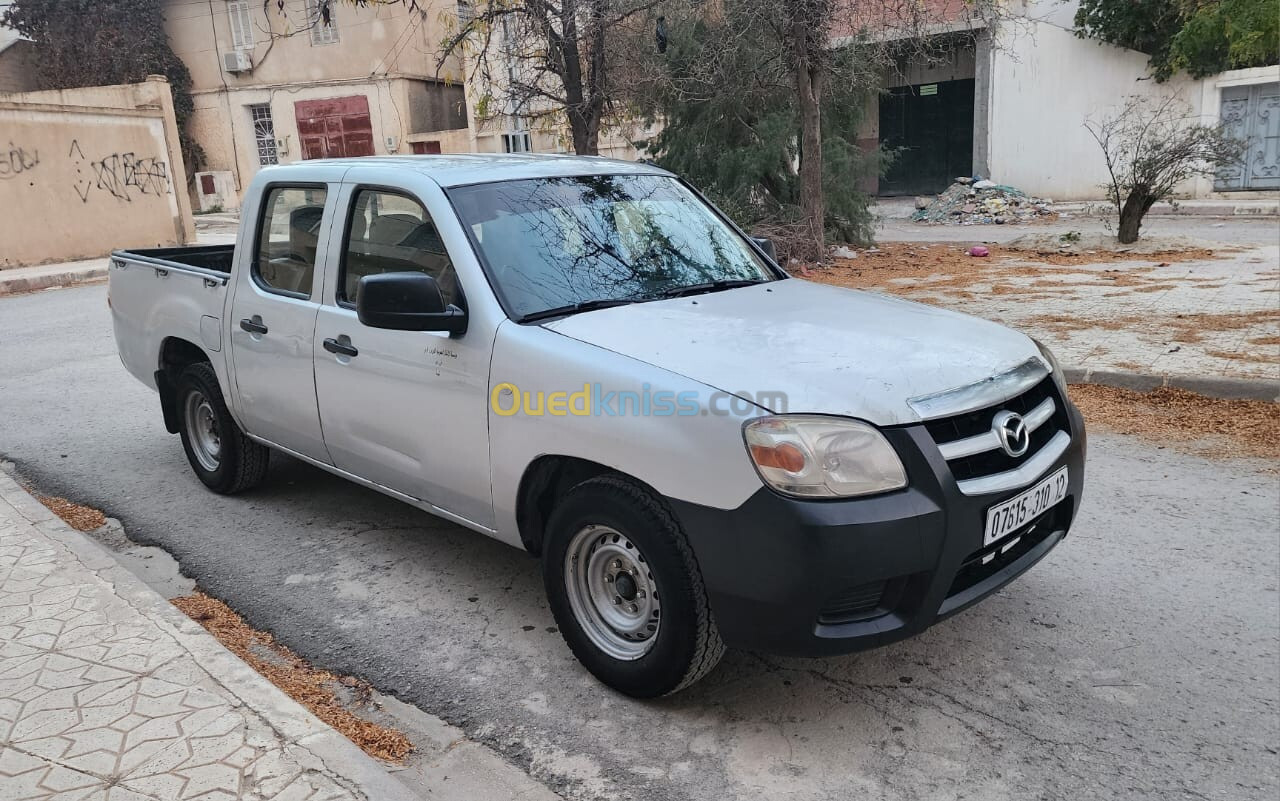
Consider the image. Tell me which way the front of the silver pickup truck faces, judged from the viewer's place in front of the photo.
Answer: facing the viewer and to the right of the viewer

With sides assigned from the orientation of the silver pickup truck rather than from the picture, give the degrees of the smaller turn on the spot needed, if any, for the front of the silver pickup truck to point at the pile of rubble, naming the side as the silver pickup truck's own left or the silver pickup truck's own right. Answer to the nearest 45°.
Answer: approximately 90° to the silver pickup truck's own left

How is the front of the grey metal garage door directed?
toward the camera

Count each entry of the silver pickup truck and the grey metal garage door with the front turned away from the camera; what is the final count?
0

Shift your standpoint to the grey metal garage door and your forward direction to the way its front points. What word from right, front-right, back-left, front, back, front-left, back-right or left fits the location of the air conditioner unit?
right

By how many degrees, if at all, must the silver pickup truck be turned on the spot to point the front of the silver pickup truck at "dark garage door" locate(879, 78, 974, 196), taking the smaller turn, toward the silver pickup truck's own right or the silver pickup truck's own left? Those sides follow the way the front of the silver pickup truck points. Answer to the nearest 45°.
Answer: approximately 135° to the silver pickup truck's own left

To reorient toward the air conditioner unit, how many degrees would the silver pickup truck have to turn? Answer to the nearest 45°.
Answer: approximately 135° to its left

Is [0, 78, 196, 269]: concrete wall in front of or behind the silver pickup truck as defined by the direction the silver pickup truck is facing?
behind

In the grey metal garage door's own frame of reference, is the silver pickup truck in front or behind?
in front

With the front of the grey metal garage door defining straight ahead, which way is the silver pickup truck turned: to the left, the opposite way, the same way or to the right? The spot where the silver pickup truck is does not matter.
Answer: to the left

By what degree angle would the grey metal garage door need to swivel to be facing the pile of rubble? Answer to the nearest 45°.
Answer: approximately 90° to its right

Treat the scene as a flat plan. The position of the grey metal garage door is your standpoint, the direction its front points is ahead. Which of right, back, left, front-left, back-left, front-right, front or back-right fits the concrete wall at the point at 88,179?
front-right

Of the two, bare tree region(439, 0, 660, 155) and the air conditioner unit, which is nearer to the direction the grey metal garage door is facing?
the bare tree
